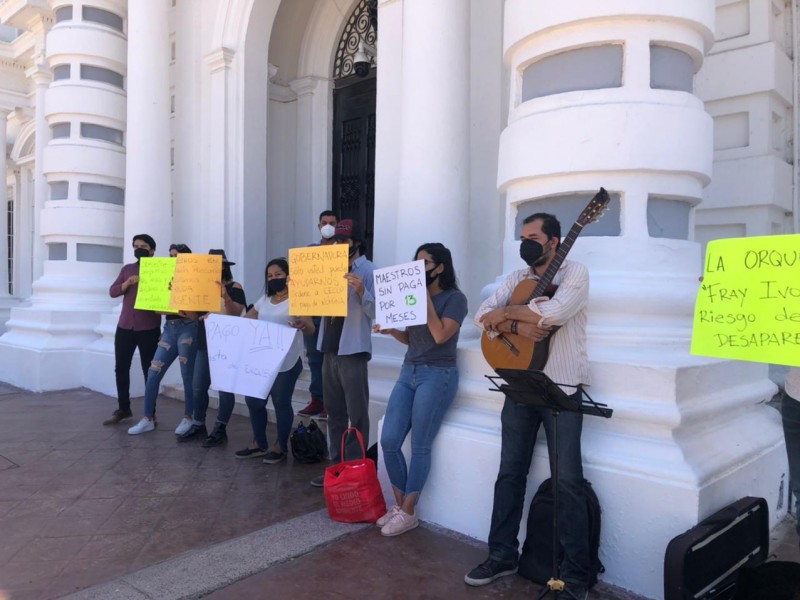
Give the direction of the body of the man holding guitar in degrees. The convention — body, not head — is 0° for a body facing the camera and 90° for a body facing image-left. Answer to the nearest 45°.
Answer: approximately 45°

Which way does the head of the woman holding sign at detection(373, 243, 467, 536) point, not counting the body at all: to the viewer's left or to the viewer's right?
to the viewer's left

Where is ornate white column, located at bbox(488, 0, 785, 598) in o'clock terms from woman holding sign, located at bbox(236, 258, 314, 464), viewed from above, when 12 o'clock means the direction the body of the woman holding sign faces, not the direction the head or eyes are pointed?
The ornate white column is roughly at 9 o'clock from the woman holding sign.

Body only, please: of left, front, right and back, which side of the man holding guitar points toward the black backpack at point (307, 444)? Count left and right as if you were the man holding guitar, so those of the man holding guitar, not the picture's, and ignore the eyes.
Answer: right

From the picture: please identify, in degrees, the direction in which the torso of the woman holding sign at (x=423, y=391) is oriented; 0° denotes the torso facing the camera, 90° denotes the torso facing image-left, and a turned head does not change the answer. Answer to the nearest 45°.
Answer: approximately 45°

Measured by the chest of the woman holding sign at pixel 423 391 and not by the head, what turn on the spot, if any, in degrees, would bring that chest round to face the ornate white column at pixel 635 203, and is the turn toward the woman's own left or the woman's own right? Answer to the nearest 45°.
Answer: approximately 135° to the woman's own left

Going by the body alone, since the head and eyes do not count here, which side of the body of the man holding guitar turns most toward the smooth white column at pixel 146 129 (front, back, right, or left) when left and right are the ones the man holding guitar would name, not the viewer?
right
